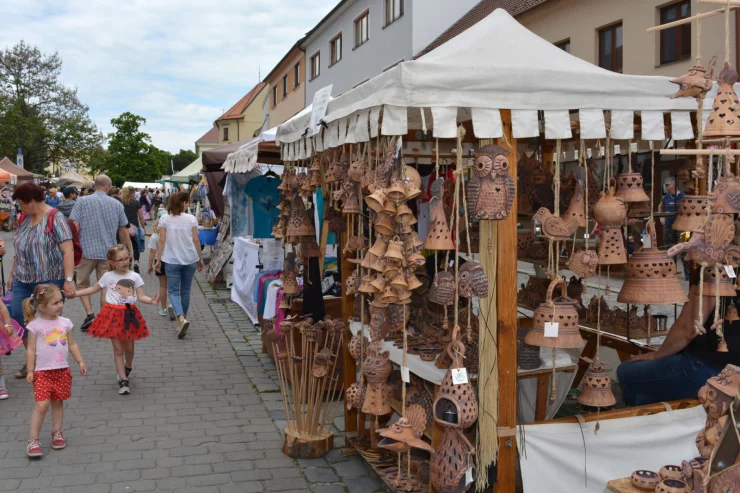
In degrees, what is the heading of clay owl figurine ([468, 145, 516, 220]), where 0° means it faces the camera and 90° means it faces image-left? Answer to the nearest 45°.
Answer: approximately 0°

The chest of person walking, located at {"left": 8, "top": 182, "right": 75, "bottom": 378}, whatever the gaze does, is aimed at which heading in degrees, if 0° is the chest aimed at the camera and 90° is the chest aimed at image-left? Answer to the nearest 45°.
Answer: approximately 45°

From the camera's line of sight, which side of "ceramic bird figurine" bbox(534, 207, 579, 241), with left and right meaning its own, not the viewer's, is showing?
left

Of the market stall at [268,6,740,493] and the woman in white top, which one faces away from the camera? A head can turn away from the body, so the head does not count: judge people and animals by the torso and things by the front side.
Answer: the woman in white top

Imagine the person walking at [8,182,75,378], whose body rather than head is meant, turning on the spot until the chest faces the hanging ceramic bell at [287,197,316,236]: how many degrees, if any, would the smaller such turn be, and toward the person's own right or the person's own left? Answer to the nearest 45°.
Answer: approximately 90° to the person's own left

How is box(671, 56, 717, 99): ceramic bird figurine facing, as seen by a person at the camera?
facing to the left of the viewer

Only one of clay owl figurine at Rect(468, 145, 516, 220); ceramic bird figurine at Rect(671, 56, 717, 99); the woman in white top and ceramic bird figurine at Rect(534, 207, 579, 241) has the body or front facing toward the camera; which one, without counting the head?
the clay owl figurine

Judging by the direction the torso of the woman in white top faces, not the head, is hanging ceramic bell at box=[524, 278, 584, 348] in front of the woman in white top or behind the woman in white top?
behind

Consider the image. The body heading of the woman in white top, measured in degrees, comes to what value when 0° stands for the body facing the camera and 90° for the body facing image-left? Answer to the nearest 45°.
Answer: approximately 180°
